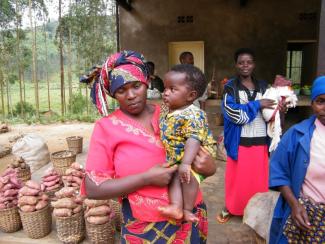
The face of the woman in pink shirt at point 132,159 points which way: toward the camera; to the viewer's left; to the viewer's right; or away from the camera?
toward the camera

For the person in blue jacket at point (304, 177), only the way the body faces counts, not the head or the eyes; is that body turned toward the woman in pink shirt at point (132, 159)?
no

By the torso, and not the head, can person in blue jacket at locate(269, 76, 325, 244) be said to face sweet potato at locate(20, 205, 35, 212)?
no

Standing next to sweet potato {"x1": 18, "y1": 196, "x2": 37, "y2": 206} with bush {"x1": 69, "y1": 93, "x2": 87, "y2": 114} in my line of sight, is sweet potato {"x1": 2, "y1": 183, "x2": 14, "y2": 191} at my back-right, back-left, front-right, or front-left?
front-left

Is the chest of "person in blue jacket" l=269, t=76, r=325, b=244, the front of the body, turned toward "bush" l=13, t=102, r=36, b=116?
no

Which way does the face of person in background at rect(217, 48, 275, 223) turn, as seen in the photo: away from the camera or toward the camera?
toward the camera

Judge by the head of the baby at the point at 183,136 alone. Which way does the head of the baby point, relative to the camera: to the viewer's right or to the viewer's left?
to the viewer's left
